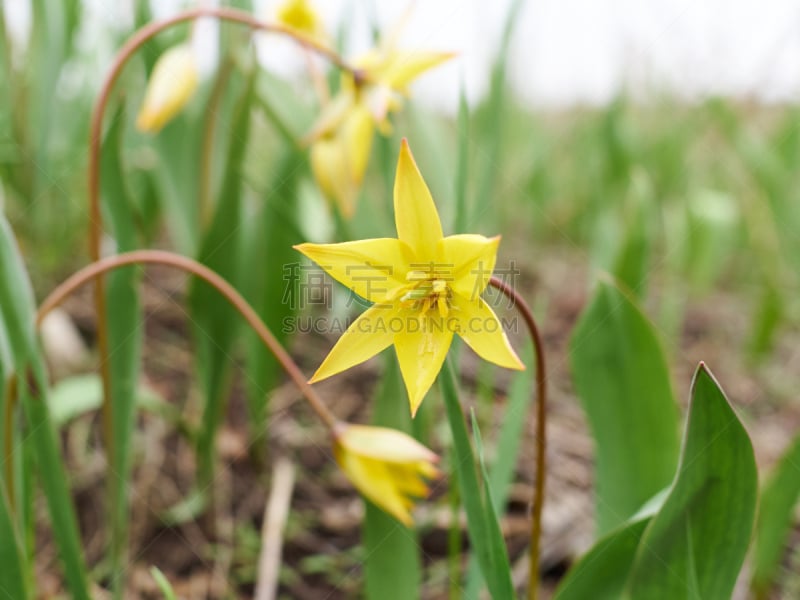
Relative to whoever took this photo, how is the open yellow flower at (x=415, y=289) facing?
facing the viewer

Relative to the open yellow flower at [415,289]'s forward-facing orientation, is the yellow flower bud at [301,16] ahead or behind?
behind

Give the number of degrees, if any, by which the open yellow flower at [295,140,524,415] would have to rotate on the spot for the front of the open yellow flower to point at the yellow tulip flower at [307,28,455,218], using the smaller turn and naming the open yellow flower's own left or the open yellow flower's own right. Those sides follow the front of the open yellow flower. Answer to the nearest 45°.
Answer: approximately 180°
